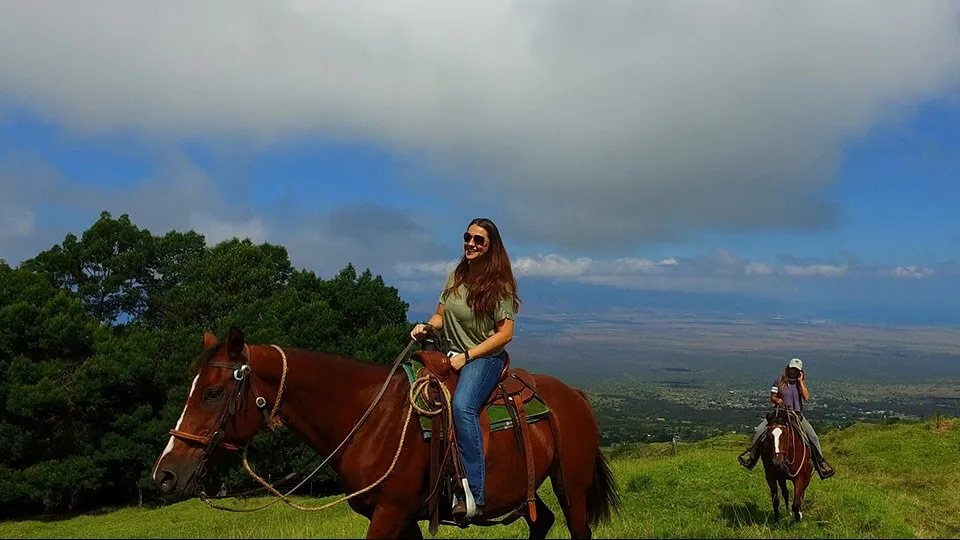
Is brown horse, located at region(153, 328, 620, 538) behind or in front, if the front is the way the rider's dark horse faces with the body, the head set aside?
in front

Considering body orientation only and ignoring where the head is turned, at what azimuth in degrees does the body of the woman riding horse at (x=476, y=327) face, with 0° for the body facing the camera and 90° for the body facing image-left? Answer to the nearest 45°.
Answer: approximately 45°

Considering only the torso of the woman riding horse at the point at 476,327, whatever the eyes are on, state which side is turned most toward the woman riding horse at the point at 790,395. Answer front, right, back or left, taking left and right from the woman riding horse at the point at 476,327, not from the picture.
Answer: back

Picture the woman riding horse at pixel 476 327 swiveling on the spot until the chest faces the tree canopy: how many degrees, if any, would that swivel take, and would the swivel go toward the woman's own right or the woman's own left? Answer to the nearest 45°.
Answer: approximately 90° to the woman's own right

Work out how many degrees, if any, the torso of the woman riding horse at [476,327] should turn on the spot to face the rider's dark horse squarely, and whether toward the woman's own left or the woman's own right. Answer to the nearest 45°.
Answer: approximately 180°

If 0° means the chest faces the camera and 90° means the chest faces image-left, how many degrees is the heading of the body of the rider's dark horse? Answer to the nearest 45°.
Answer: approximately 0°

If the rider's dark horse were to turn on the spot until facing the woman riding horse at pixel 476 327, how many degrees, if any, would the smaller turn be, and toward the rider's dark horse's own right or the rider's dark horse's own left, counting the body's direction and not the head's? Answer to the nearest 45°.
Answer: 0° — it already faces them

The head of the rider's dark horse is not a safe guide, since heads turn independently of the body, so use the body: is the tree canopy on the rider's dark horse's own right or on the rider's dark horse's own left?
on the rider's dark horse's own right
